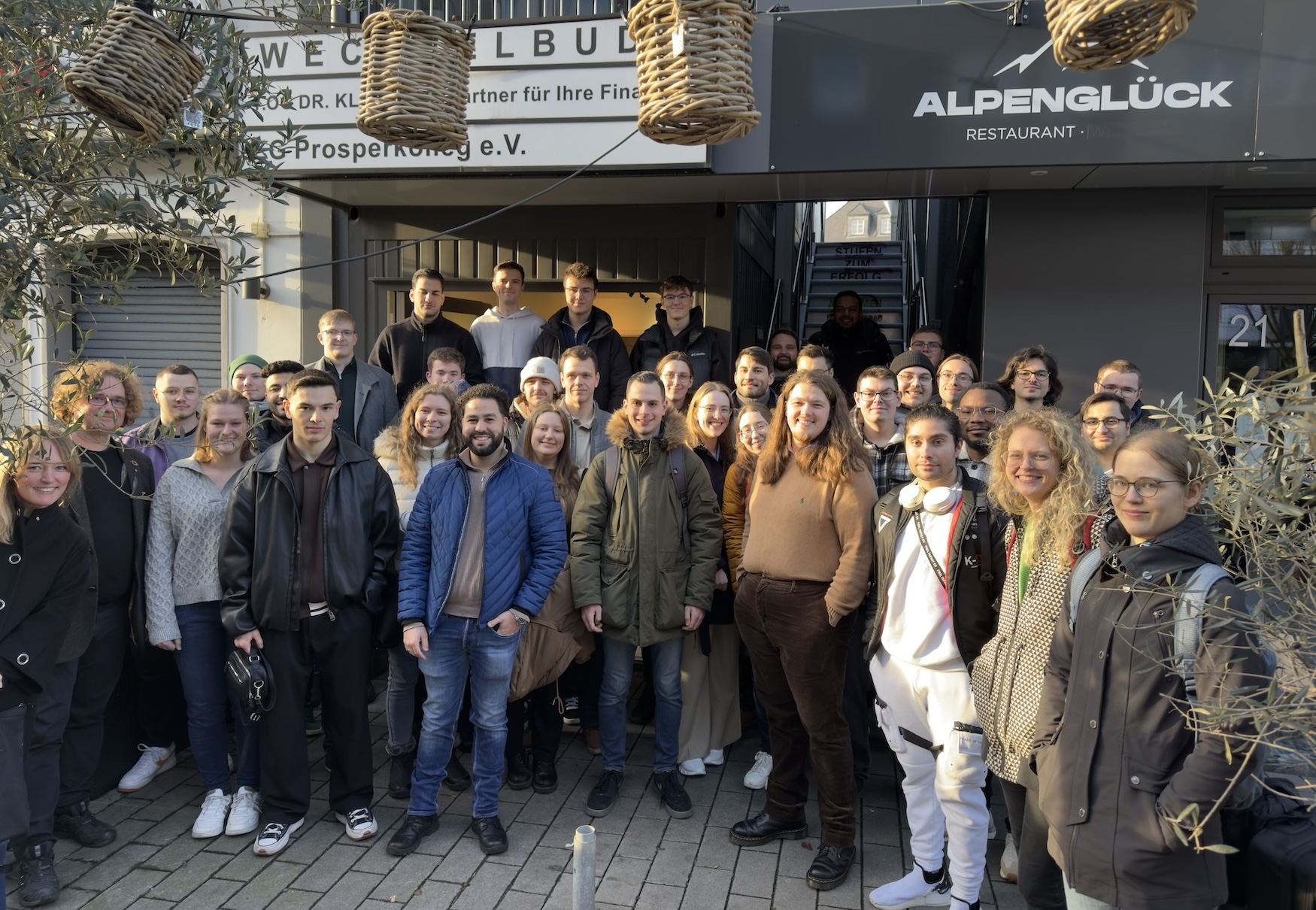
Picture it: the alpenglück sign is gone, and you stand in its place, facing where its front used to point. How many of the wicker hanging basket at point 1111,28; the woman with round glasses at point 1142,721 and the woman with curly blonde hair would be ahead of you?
3

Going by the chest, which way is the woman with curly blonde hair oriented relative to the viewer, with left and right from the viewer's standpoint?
facing the viewer and to the left of the viewer

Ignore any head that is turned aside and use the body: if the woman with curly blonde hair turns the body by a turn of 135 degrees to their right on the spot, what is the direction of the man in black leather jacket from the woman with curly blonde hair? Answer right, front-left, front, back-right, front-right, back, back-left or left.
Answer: left

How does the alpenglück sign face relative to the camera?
toward the camera

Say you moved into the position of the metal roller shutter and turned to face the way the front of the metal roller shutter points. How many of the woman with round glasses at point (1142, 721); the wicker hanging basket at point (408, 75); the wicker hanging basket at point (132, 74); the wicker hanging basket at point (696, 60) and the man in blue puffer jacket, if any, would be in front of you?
5

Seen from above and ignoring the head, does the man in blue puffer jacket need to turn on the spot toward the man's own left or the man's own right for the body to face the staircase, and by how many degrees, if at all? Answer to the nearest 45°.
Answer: approximately 135° to the man's own left

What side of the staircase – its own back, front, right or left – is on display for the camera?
front

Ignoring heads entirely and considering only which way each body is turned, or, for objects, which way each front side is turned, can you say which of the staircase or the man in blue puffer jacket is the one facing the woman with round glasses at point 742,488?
the staircase

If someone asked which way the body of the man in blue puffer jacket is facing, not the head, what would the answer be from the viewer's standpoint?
toward the camera
